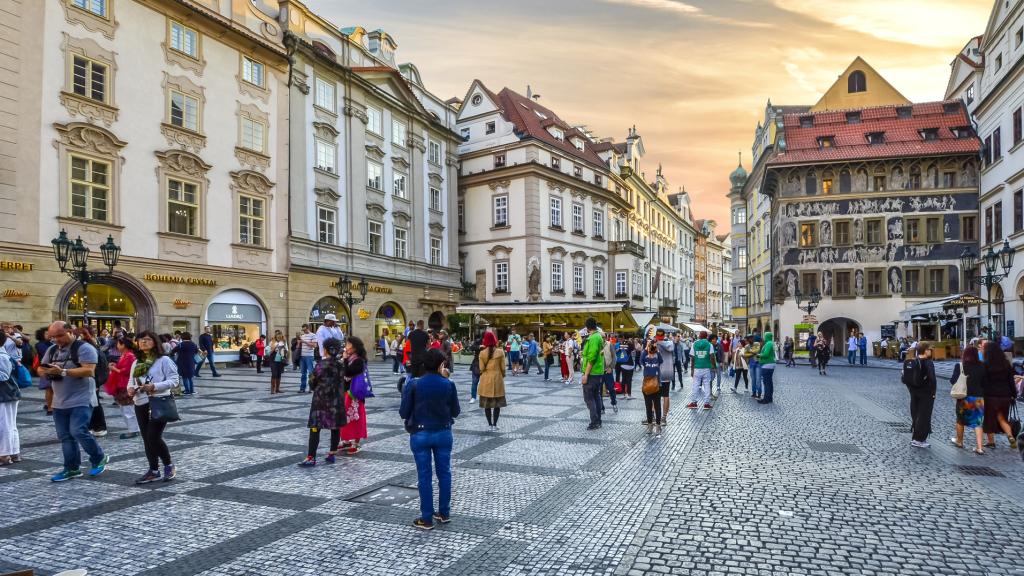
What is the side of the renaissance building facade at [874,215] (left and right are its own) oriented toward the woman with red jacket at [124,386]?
front

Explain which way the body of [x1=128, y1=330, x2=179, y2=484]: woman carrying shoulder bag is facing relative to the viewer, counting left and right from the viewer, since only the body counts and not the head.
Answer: facing the viewer and to the left of the viewer

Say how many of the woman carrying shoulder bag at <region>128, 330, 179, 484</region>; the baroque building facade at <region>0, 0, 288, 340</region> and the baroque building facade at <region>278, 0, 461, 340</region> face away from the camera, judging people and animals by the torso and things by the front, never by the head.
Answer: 0

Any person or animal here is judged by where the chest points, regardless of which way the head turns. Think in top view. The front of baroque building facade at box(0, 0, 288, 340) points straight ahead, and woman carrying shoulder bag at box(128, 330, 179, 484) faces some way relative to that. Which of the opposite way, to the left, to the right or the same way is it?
to the right

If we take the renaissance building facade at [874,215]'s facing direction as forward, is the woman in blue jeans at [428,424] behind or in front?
in front

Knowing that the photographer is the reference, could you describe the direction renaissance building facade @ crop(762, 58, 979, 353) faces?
facing the viewer

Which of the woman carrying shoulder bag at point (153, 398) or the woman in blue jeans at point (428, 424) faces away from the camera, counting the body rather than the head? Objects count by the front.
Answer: the woman in blue jeans

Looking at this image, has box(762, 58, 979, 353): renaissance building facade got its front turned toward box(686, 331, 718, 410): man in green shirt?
yes

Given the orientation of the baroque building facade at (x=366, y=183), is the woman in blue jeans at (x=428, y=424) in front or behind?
in front

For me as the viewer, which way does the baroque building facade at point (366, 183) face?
facing the viewer and to the right of the viewer

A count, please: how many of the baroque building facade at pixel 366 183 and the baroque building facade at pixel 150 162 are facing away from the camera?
0

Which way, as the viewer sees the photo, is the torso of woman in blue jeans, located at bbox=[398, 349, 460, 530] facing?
away from the camera

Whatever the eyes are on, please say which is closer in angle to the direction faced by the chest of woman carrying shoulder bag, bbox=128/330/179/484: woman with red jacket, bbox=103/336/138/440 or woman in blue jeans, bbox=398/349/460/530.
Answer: the woman in blue jeans

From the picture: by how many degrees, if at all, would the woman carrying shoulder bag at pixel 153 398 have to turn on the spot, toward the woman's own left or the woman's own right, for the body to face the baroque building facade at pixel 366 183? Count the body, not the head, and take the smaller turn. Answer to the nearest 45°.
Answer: approximately 135° to the woman's own right
